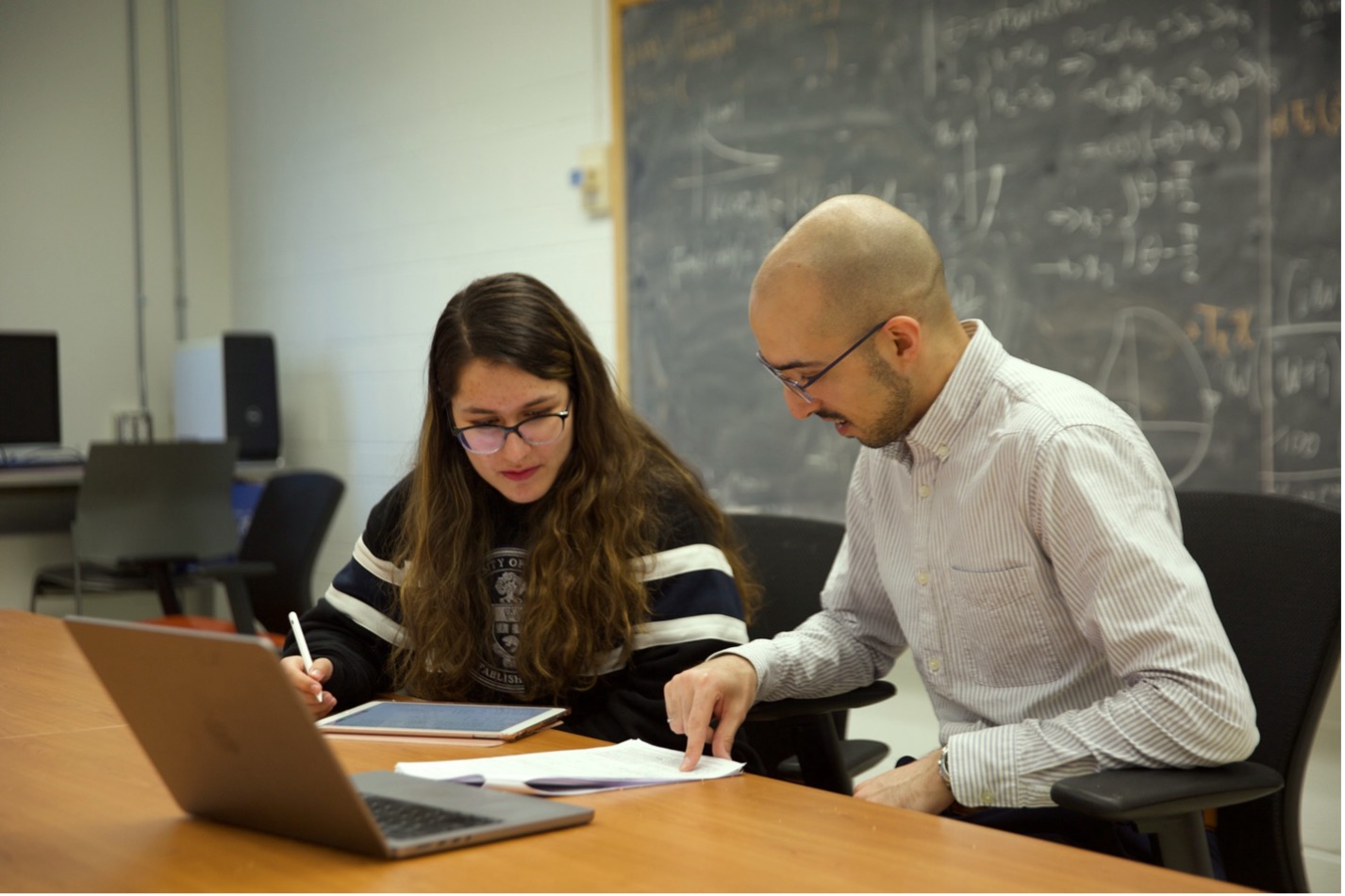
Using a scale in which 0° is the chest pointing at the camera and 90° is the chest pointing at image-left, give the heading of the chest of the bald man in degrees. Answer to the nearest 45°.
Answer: approximately 45°

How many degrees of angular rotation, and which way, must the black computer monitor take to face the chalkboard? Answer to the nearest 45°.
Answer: approximately 45° to its left

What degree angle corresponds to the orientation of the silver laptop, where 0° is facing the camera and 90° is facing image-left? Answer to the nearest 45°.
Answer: approximately 225°

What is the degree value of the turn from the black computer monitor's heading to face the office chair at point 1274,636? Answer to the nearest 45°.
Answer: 0° — it already faces it

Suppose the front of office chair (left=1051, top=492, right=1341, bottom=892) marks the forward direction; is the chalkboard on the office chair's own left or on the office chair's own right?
on the office chair's own right

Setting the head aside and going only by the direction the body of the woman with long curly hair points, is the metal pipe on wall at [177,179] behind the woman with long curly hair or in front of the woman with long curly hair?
behind

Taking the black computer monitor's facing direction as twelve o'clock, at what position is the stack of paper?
The stack of paper is roughly at 12 o'clock from the black computer monitor.

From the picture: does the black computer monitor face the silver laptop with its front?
yes
